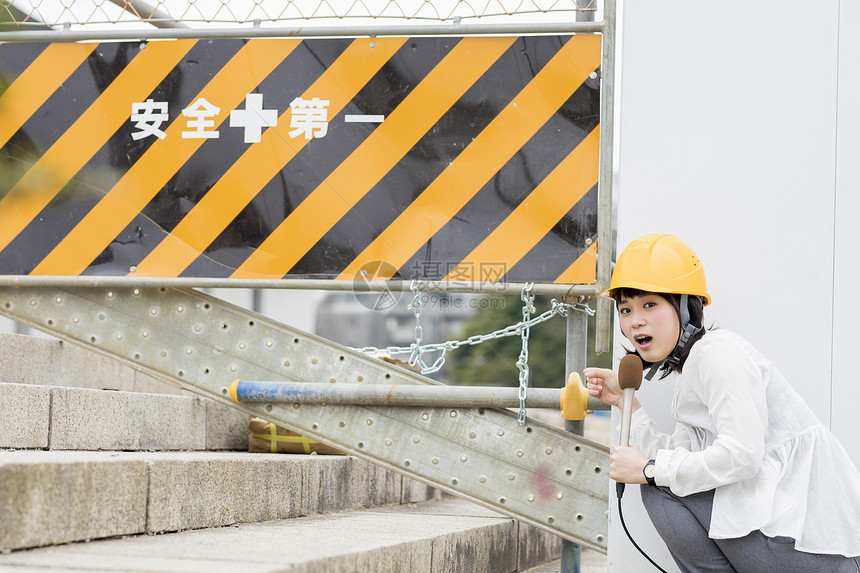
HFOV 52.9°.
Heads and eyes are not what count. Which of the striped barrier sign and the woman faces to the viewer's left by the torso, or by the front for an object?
the woman

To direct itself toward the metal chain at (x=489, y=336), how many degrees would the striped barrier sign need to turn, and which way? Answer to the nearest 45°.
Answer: approximately 90° to its left

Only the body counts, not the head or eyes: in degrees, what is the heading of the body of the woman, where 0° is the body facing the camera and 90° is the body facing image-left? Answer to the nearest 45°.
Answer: approximately 90°

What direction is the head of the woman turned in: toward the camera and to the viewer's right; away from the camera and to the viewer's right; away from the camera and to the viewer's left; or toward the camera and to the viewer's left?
toward the camera and to the viewer's left

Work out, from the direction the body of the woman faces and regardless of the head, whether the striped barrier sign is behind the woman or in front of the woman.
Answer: in front

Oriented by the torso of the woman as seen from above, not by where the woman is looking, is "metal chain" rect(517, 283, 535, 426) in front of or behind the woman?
in front

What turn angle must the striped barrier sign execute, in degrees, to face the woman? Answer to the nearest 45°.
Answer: approximately 45° to its left

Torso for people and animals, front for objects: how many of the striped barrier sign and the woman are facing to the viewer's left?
1

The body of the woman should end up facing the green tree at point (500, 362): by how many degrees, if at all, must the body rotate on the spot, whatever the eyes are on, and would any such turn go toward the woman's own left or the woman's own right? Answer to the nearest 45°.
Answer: approximately 90° to the woman's own right
